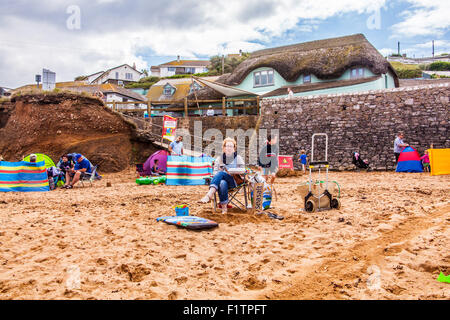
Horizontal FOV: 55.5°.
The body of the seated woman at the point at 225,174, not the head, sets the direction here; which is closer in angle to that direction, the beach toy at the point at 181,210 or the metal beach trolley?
the beach toy

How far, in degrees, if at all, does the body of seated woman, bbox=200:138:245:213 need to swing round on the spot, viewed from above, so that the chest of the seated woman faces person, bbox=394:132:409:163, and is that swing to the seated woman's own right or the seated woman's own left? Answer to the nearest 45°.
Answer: approximately 135° to the seated woman's own left

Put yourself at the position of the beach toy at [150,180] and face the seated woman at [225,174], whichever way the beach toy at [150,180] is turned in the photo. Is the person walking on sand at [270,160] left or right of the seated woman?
left

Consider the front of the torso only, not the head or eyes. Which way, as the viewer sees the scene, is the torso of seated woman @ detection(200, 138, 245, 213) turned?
toward the camera

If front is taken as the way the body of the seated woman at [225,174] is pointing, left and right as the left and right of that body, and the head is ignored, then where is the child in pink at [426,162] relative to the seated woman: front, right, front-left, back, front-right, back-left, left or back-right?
back-left

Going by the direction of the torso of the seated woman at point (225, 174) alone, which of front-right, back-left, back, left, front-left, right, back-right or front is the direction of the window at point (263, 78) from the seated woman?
back

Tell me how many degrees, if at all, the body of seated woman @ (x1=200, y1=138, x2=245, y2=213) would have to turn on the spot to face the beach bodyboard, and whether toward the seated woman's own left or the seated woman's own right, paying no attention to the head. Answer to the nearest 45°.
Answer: approximately 45° to the seated woman's own right

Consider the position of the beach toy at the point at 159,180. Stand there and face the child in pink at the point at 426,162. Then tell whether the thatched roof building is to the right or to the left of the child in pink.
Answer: left

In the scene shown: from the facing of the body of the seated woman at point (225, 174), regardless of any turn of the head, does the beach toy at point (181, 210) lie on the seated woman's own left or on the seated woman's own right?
on the seated woman's own right
